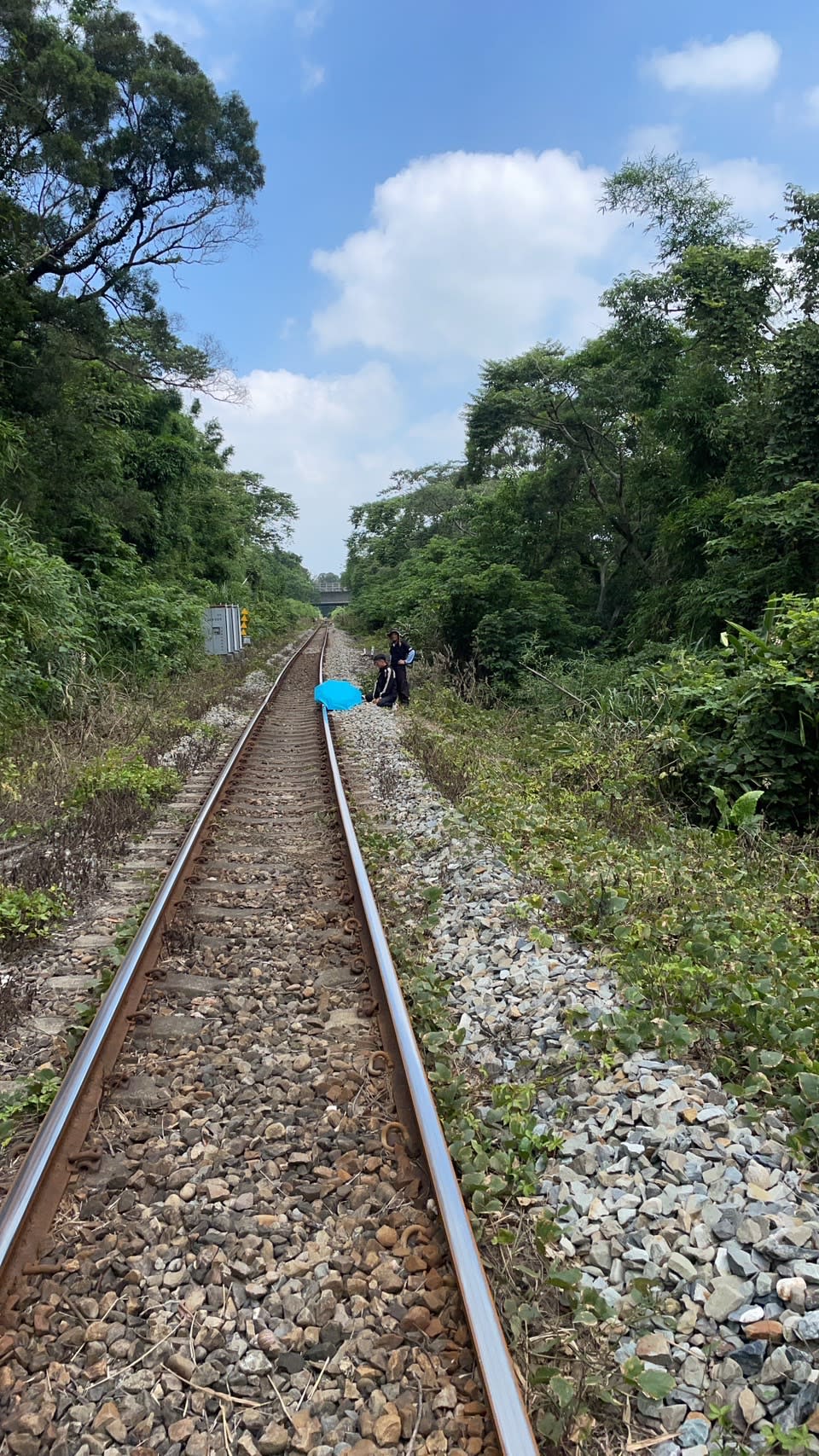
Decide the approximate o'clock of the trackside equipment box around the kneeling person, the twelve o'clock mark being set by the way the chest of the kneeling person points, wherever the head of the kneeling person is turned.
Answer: The trackside equipment box is roughly at 2 o'clock from the kneeling person.

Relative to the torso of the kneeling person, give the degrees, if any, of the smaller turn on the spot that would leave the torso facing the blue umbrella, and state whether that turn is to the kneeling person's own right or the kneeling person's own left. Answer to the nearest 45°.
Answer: approximately 45° to the kneeling person's own right

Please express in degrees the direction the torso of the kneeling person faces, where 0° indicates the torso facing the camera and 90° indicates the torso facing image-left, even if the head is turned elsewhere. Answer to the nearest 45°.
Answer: approximately 90°

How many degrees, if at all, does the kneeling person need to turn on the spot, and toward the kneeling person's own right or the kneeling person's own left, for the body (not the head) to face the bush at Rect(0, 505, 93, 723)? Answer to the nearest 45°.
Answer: approximately 45° to the kneeling person's own left

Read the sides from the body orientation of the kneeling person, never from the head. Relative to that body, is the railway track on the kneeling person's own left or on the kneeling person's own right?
on the kneeling person's own left

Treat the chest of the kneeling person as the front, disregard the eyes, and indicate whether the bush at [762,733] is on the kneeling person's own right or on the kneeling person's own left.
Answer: on the kneeling person's own left

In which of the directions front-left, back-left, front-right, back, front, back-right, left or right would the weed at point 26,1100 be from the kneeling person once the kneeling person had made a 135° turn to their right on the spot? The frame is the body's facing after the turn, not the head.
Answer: back-right

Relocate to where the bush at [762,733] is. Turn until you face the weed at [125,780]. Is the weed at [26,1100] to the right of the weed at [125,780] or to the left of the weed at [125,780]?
left
